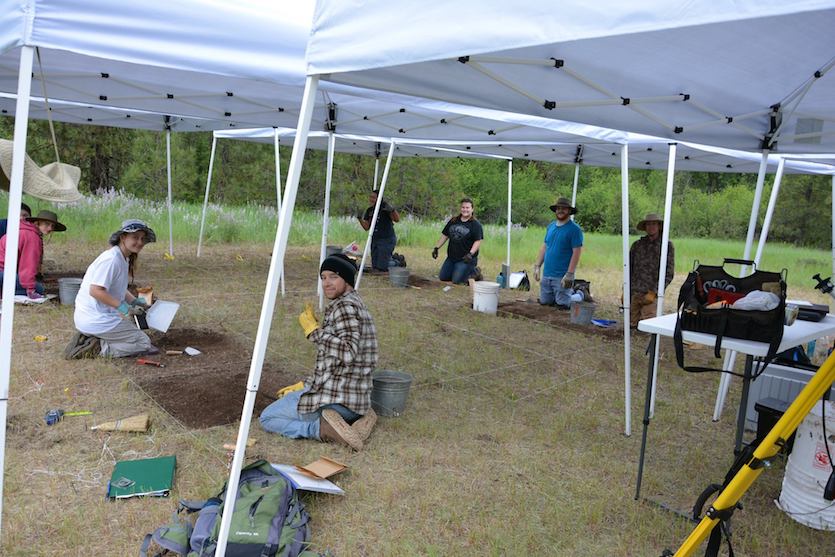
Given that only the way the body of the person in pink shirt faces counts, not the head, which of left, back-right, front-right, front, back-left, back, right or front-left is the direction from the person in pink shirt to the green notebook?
right

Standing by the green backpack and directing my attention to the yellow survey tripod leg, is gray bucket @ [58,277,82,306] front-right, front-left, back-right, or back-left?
back-left

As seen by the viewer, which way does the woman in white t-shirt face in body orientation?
to the viewer's right

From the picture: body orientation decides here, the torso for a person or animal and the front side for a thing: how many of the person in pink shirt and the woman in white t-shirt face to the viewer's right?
2

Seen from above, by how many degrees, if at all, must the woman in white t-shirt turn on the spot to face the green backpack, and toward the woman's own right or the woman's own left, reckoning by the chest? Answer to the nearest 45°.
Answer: approximately 90° to the woman's own right

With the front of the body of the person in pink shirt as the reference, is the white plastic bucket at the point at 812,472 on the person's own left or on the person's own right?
on the person's own right

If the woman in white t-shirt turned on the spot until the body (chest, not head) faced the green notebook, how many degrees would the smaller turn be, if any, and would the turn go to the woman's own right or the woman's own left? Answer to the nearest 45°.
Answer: approximately 90° to the woman's own right

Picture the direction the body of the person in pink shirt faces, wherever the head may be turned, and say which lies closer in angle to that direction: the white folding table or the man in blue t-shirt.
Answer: the man in blue t-shirt

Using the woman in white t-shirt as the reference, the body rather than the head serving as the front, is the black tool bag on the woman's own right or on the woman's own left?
on the woman's own right

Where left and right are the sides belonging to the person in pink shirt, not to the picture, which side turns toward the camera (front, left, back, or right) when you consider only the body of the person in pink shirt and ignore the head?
right
